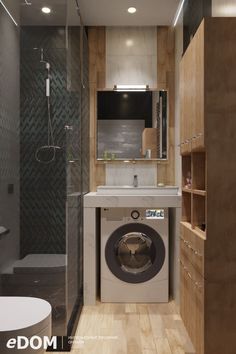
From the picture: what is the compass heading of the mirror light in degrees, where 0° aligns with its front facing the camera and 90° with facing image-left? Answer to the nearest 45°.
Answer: approximately 0°

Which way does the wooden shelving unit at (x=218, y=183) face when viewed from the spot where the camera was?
facing to the left of the viewer

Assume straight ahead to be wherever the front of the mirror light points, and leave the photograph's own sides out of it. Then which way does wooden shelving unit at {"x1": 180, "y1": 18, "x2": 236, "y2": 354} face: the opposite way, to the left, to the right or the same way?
to the right
